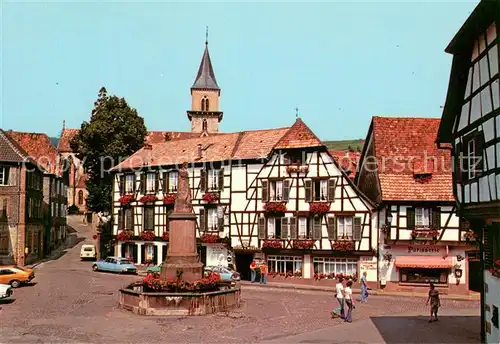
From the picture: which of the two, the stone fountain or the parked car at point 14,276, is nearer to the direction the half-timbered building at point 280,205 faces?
the stone fountain

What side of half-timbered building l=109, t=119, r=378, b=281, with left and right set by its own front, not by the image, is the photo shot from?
front

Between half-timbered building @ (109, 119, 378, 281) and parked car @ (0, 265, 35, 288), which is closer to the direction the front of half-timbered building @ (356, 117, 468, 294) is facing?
the parked car

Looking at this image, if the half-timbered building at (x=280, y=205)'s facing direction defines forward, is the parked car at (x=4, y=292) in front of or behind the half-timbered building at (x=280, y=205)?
in front

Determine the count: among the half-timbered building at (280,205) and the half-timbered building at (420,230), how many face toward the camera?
2

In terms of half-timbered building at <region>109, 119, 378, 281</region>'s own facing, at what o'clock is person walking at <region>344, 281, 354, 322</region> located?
The person walking is roughly at 12 o'clock from the half-timbered building.

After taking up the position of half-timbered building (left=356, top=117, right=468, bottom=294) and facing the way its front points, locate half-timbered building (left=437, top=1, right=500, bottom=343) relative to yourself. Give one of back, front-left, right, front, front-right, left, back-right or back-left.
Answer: front

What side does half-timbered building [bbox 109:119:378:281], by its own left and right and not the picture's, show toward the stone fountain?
front

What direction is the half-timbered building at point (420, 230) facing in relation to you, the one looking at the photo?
facing the viewer

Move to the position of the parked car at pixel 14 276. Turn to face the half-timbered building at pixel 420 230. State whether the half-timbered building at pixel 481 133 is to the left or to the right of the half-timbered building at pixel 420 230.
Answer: right
